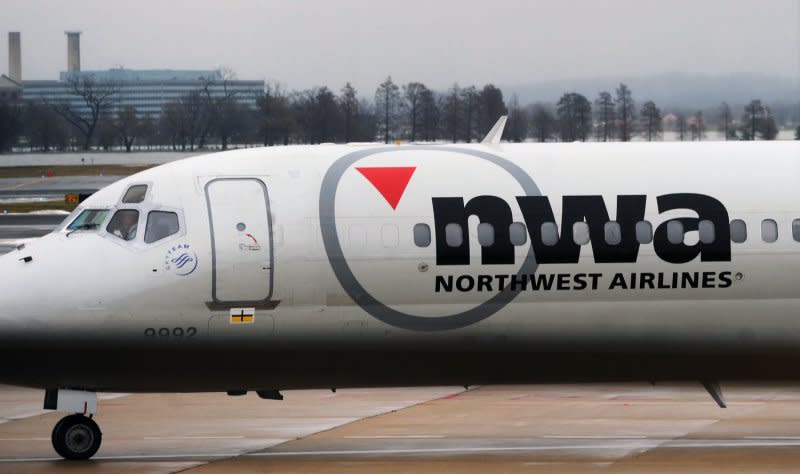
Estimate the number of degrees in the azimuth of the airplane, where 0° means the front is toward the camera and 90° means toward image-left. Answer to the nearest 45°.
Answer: approximately 90°
